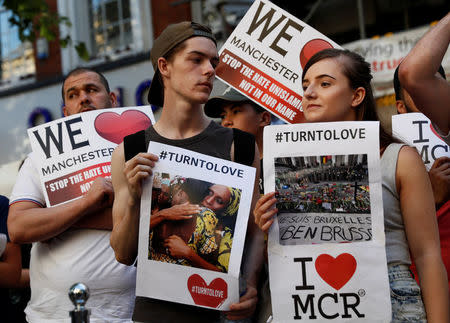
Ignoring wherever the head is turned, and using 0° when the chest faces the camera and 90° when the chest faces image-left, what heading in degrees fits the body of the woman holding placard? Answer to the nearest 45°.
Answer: approximately 45°

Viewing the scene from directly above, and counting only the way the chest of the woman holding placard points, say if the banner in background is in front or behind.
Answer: behind

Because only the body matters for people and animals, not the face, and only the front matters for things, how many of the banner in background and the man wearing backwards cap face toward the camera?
2

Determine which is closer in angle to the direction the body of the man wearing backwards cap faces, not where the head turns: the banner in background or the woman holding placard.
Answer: the woman holding placard

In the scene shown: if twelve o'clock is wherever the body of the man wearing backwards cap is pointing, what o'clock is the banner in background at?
The banner in background is roughly at 7 o'clock from the man wearing backwards cap.

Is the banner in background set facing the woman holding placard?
yes

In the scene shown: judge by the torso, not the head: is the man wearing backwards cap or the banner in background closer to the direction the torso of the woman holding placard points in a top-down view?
the man wearing backwards cap

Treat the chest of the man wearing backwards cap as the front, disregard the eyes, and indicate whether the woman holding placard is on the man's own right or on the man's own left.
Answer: on the man's own left
